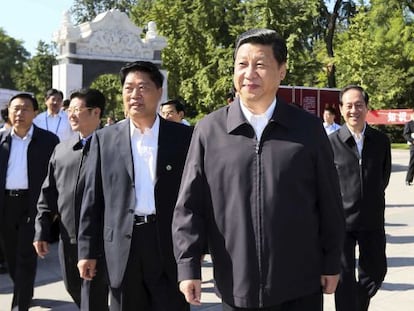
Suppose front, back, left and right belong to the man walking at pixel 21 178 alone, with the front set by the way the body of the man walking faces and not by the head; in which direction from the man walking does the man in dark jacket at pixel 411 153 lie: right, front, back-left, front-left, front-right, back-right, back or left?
back-left

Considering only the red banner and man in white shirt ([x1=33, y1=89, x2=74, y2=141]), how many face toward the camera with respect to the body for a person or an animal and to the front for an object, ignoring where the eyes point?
2

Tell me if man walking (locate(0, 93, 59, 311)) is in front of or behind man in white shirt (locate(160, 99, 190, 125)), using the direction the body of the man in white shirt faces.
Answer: in front

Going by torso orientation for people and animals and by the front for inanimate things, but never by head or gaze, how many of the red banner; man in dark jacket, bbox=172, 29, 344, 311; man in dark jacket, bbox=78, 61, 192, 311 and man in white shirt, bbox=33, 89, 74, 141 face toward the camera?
4

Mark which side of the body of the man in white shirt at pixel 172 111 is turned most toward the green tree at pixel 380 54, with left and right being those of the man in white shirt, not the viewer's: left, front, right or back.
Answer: back

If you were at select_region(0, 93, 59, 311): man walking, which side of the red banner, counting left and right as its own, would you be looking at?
front

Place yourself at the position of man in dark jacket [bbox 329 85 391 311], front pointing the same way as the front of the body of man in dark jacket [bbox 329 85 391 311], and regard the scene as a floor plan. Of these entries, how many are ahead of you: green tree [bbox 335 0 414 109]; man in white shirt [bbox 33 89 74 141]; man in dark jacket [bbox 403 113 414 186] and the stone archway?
0

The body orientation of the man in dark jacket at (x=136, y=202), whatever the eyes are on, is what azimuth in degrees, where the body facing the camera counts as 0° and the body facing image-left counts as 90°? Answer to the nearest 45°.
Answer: approximately 0°

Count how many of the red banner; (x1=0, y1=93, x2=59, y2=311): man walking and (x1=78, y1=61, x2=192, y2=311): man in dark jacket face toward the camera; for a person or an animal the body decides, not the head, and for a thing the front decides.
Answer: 3

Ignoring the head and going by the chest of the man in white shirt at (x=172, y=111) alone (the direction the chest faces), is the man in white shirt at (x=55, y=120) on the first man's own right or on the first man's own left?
on the first man's own right

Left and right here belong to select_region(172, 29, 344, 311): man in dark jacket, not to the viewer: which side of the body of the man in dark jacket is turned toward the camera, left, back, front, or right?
front

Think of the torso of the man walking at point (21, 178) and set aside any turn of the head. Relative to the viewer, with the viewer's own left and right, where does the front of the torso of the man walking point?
facing the viewer

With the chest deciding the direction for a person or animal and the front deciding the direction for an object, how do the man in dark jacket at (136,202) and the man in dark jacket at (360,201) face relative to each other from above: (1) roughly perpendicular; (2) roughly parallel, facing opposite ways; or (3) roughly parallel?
roughly parallel

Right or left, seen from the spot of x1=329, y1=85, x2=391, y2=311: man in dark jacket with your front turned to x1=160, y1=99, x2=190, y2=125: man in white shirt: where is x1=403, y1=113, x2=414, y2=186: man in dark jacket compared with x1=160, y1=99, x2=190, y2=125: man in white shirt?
right

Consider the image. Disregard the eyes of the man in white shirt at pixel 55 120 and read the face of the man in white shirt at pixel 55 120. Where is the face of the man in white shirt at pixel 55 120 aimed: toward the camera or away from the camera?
toward the camera

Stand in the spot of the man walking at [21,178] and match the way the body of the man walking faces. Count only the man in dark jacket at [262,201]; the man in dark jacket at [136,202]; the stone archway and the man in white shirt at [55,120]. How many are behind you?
2

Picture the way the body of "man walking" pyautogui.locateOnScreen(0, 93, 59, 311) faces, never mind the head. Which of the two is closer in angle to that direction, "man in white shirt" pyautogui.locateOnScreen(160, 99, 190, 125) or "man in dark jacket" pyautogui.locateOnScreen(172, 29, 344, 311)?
the man in dark jacket

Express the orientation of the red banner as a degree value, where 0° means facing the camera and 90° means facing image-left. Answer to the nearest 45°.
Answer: approximately 0°
